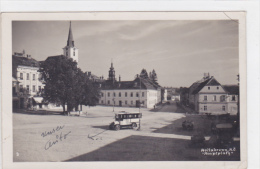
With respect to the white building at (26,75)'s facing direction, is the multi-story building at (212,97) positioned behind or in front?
in front
